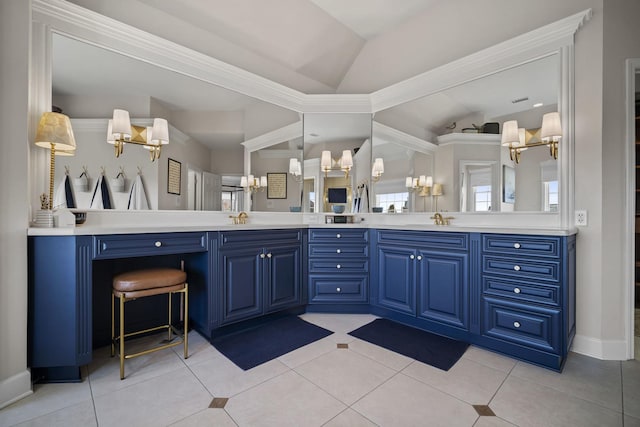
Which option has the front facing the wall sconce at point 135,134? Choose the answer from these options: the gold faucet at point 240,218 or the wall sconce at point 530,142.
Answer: the wall sconce at point 530,142

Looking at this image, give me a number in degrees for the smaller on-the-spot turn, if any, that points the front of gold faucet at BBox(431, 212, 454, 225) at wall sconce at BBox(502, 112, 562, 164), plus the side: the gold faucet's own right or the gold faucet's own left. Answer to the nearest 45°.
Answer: approximately 135° to the gold faucet's own left

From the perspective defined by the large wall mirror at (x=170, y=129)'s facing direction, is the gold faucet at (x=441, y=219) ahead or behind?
ahead

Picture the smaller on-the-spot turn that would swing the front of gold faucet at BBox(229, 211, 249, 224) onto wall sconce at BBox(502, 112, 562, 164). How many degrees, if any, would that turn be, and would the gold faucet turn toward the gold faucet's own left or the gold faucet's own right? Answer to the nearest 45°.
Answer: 0° — it already faces it

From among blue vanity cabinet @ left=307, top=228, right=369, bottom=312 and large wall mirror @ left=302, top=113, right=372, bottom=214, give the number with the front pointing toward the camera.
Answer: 2

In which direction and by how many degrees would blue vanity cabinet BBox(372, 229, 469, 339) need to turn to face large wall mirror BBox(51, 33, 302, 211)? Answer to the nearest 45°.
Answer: approximately 45° to its right

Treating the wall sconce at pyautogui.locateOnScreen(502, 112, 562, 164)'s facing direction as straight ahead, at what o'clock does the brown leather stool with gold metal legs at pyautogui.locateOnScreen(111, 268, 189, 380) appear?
The brown leather stool with gold metal legs is roughly at 12 o'clock from the wall sconce.

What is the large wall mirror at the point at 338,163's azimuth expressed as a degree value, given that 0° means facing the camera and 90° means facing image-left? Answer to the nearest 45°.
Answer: approximately 0°

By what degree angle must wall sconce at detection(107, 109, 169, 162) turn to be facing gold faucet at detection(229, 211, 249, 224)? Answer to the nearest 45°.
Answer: approximately 45° to its left

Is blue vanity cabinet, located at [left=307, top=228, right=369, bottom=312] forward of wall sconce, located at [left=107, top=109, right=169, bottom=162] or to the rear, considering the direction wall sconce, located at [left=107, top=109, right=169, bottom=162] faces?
forward
